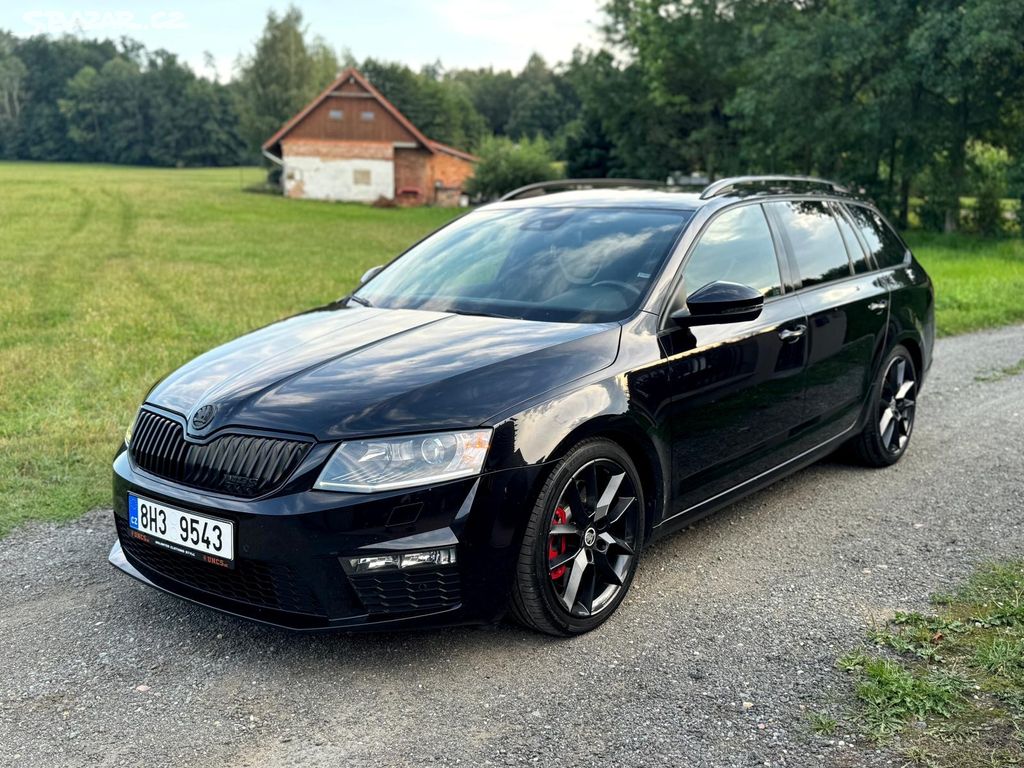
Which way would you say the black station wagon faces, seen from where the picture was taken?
facing the viewer and to the left of the viewer

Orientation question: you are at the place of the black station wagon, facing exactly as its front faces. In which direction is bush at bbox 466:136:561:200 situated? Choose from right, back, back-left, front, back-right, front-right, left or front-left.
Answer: back-right
